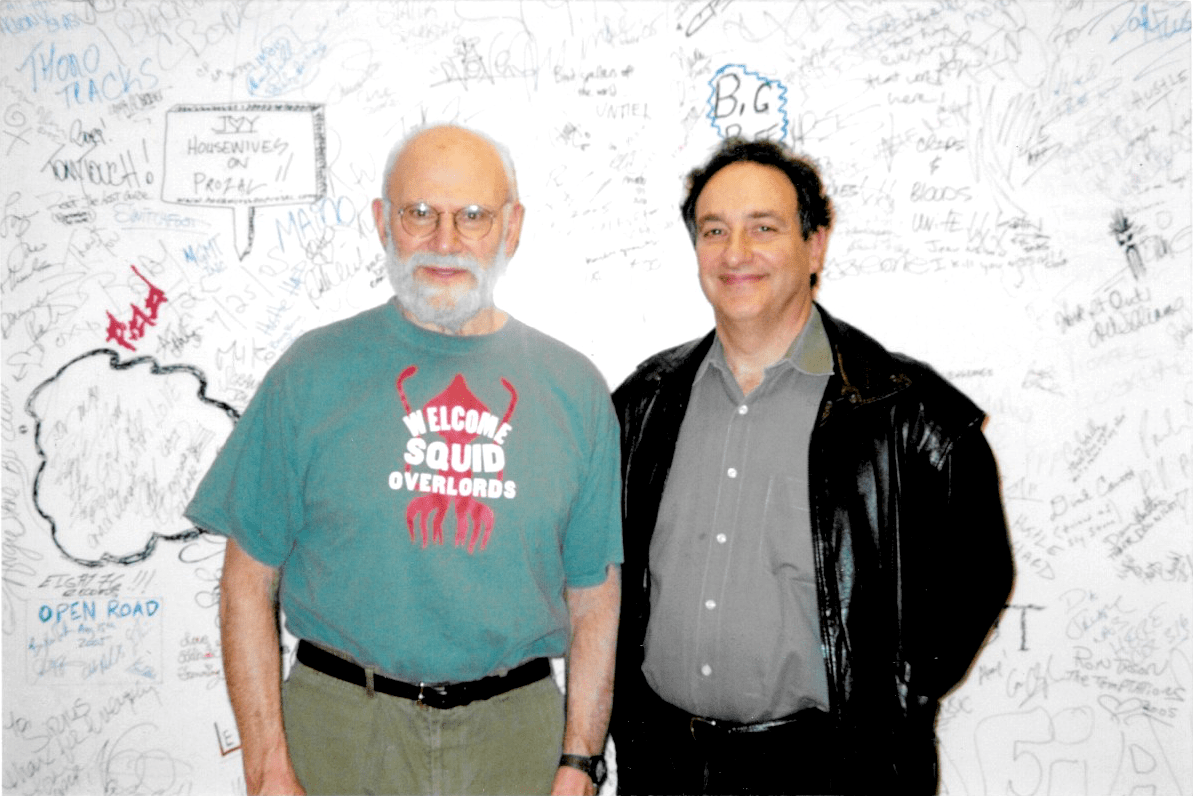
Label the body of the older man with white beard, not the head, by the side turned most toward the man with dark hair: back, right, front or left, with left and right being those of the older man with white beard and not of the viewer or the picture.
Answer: left

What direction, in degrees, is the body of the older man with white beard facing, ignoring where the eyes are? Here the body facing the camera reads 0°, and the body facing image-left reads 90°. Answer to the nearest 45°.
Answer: approximately 0°
